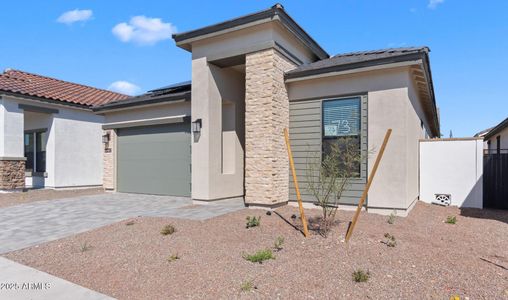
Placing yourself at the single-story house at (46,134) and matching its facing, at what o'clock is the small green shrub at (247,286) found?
The small green shrub is roughly at 10 o'clock from the single-story house.

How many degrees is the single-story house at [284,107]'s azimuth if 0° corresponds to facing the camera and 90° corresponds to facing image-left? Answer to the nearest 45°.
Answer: approximately 45°

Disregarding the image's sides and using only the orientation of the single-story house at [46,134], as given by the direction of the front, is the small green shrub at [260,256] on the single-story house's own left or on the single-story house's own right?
on the single-story house's own left

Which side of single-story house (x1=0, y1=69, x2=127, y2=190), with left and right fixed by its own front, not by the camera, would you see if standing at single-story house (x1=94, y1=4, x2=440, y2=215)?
left

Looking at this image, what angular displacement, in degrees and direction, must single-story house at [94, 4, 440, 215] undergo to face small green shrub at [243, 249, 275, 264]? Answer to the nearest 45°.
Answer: approximately 45° to its left

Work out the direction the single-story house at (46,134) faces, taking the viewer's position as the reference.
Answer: facing the viewer and to the left of the viewer

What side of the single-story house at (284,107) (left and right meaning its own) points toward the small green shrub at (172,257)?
front

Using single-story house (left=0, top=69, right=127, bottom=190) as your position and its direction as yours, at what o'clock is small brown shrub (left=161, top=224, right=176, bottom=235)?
The small brown shrub is roughly at 10 o'clock from the single-story house.

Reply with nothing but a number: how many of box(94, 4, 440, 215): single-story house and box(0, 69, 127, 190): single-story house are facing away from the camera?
0

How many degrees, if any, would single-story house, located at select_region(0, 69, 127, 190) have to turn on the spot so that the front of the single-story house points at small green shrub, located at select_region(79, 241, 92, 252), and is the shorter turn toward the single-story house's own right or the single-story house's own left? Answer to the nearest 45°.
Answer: approximately 45° to the single-story house's own left

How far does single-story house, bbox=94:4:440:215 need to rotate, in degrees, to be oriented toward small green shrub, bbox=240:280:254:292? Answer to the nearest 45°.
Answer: approximately 45° to its left

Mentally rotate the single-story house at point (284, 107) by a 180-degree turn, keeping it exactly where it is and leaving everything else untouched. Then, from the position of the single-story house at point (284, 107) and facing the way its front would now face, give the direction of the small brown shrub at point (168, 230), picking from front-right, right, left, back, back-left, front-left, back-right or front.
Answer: back

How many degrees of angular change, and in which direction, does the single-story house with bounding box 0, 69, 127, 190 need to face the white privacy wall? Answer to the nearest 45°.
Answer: approximately 90° to its left
